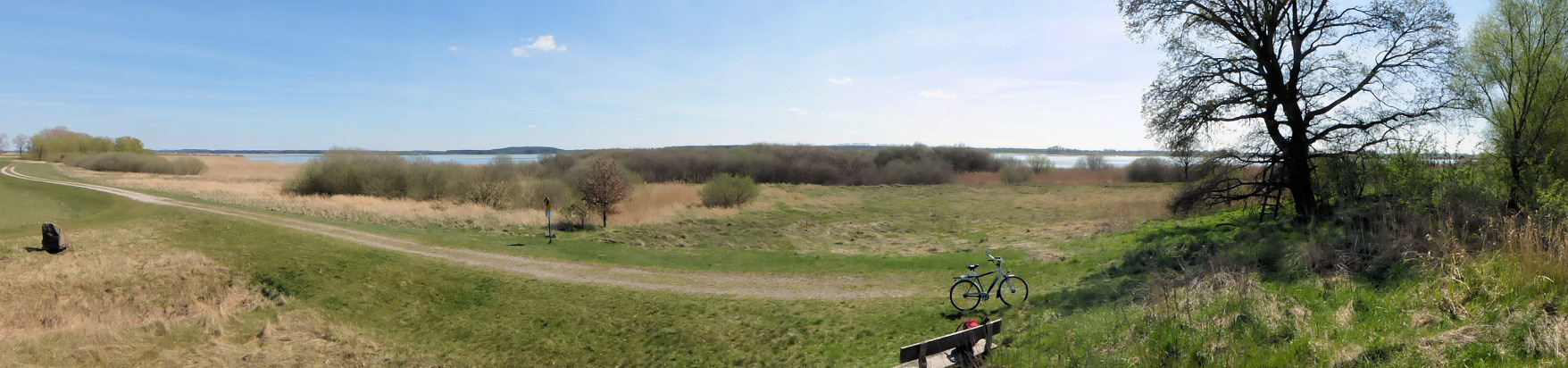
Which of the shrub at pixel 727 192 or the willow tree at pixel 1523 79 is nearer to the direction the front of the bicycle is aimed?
the willow tree

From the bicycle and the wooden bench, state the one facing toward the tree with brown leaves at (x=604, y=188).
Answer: the wooden bench

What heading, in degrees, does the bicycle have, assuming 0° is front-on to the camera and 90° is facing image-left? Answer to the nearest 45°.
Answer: approximately 270°

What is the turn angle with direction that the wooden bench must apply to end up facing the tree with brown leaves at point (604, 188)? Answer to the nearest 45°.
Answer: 0° — it already faces it

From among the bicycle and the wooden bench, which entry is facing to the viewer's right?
the bicycle

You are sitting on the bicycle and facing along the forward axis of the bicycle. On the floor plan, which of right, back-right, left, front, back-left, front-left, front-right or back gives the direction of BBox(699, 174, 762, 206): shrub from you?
back-left

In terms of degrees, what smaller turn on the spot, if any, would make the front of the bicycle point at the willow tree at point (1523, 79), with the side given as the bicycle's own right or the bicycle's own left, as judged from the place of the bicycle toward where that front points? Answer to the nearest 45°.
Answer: approximately 45° to the bicycle's own left

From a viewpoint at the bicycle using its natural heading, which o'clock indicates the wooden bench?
The wooden bench is roughly at 3 o'clock from the bicycle.

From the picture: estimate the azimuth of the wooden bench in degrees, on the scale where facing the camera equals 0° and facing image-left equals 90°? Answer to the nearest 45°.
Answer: approximately 135°

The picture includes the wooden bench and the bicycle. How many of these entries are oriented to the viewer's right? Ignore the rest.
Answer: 1

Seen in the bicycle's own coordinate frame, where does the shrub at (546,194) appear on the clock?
The shrub is roughly at 7 o'clock from the bicycle.

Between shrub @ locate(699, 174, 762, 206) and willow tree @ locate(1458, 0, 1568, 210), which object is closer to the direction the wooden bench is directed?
the shrub

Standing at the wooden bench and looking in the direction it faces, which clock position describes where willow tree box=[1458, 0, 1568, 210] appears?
The willow tree is roughly at 3 o'clock from the wooden bench.

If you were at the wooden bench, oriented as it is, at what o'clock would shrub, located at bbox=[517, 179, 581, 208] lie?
The shrub is roughly at 12 o'clock from the wooden bench.
